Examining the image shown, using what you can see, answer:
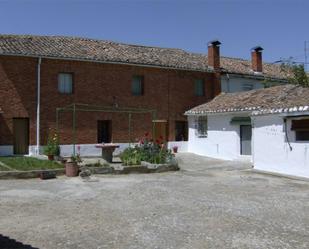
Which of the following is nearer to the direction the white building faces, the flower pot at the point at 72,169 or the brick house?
the flower pot

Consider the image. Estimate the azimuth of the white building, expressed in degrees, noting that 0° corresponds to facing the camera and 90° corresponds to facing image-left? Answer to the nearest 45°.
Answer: approximately 45°

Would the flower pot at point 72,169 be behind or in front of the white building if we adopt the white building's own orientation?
in front

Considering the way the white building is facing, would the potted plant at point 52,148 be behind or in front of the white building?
in front

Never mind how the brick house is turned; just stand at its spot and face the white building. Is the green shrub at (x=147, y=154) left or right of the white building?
right
